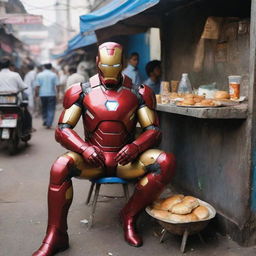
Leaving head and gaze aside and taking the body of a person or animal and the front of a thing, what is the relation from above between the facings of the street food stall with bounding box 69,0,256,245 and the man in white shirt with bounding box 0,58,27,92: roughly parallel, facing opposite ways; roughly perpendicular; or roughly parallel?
roughly perpendicular

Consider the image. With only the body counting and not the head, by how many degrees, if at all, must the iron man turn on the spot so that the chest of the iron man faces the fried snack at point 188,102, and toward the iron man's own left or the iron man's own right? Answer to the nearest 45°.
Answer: approximately 90° to the iron man's own left

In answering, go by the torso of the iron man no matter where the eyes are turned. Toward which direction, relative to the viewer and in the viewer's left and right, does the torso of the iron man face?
facing the viewer

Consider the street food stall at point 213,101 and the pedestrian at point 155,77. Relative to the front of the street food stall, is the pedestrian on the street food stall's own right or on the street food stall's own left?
on the street food stall's own right

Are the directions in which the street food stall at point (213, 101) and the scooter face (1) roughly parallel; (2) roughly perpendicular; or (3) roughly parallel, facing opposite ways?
roughly perpendicular
